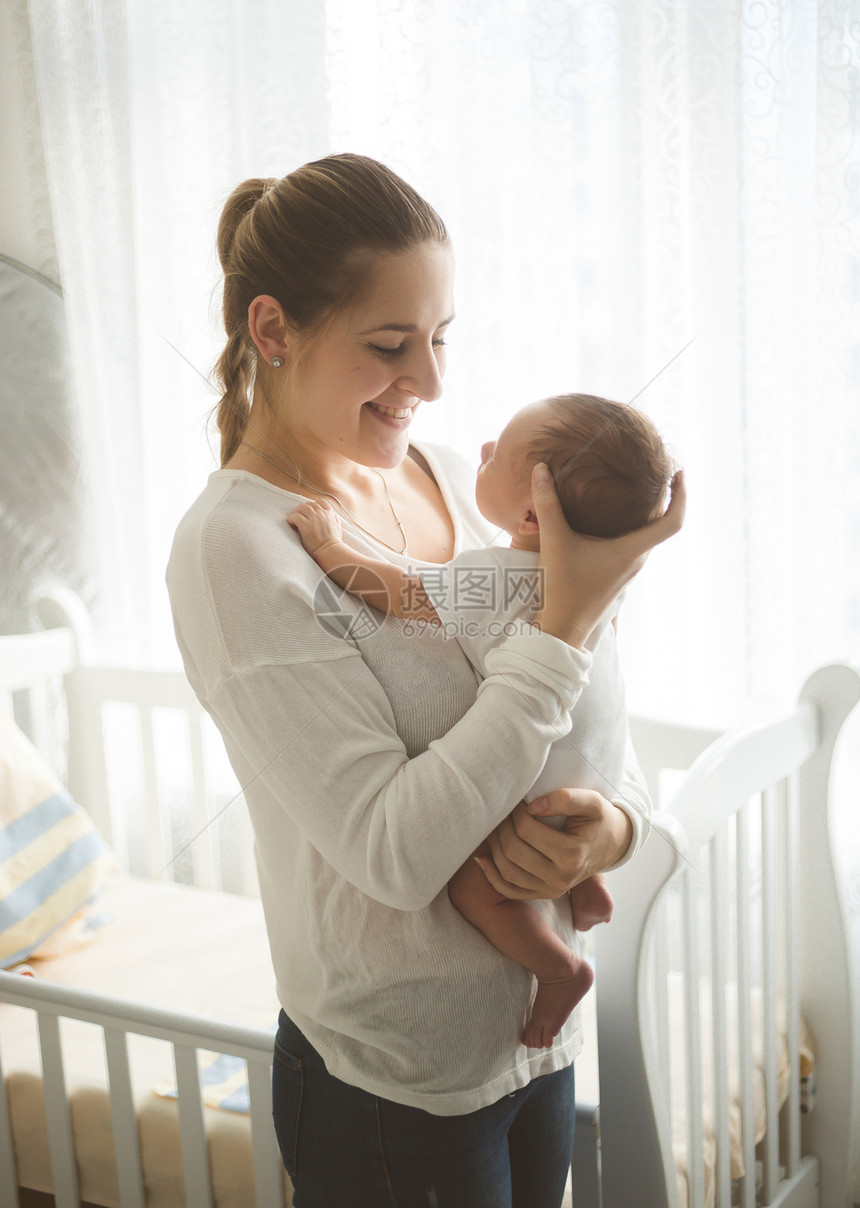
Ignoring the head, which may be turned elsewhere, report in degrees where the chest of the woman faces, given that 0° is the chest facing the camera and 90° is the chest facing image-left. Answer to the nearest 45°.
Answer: approximately 315°

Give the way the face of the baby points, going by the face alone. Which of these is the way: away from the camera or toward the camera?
away from the camera

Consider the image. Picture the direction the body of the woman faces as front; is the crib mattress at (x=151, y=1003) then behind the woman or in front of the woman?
behind

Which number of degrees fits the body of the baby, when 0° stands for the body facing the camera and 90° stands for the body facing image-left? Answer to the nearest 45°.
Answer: approximately 90°
